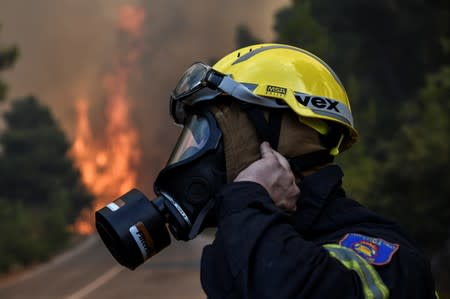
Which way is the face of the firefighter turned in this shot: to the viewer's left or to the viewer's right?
to the viewer's left

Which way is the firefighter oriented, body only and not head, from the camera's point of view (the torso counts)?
to the viewer's left

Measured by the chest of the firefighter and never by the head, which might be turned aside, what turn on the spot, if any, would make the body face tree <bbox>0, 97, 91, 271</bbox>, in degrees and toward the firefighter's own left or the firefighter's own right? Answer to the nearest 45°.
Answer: approximately 45° to the firefighter's own right
